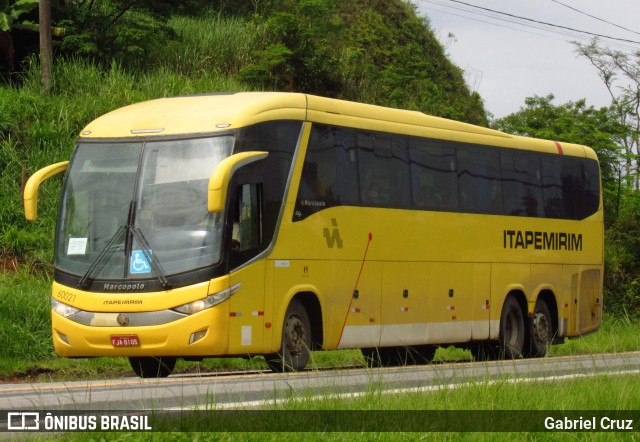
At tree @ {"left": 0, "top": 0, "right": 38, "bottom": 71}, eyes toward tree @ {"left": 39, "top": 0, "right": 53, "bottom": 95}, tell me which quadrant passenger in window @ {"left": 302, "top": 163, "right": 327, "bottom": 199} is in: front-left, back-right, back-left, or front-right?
front-right

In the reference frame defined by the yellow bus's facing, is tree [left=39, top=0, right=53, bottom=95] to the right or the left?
on its right

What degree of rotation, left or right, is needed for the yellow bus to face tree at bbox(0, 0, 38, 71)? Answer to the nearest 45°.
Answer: approximately 90° to its right

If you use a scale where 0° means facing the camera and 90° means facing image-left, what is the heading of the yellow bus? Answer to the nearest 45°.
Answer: approximately 45°
